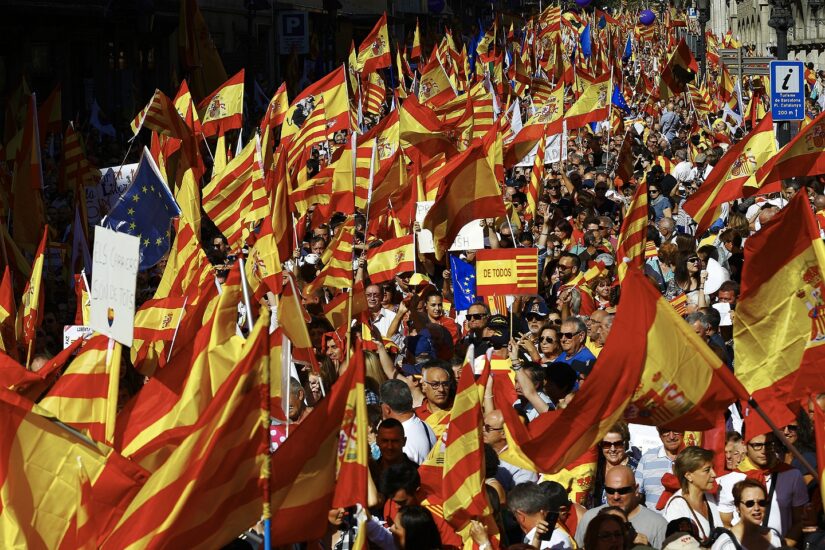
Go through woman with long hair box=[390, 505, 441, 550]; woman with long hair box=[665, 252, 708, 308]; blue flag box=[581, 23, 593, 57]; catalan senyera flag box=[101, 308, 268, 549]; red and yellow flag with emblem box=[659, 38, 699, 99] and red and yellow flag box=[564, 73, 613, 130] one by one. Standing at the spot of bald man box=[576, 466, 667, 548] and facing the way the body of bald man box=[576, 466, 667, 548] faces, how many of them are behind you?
4

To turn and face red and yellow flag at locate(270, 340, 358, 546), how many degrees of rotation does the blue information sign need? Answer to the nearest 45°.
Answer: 0° — it already faces it

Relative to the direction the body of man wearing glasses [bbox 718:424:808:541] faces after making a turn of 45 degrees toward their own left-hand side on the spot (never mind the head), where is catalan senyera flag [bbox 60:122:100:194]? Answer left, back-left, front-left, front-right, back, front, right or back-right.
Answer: back

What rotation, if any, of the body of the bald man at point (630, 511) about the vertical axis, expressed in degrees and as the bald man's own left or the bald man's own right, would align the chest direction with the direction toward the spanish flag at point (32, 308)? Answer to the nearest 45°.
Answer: approximately 135° to the bald man's own right

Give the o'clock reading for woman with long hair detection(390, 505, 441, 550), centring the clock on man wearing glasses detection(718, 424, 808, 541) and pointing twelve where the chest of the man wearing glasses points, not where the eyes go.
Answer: The woman with long hair is roughly at 2 o'clock from the man wearing glasses.

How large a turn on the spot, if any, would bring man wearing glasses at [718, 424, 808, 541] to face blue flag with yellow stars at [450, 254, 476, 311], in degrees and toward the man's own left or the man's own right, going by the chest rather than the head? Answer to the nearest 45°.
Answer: approximately 135° to the man's own right
